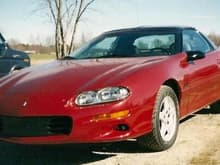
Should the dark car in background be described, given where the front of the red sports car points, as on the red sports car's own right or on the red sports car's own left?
on the red sports car's own right

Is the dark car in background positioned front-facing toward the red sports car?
no

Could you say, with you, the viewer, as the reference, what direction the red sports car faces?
facing the viewer and to the left of the viewer
